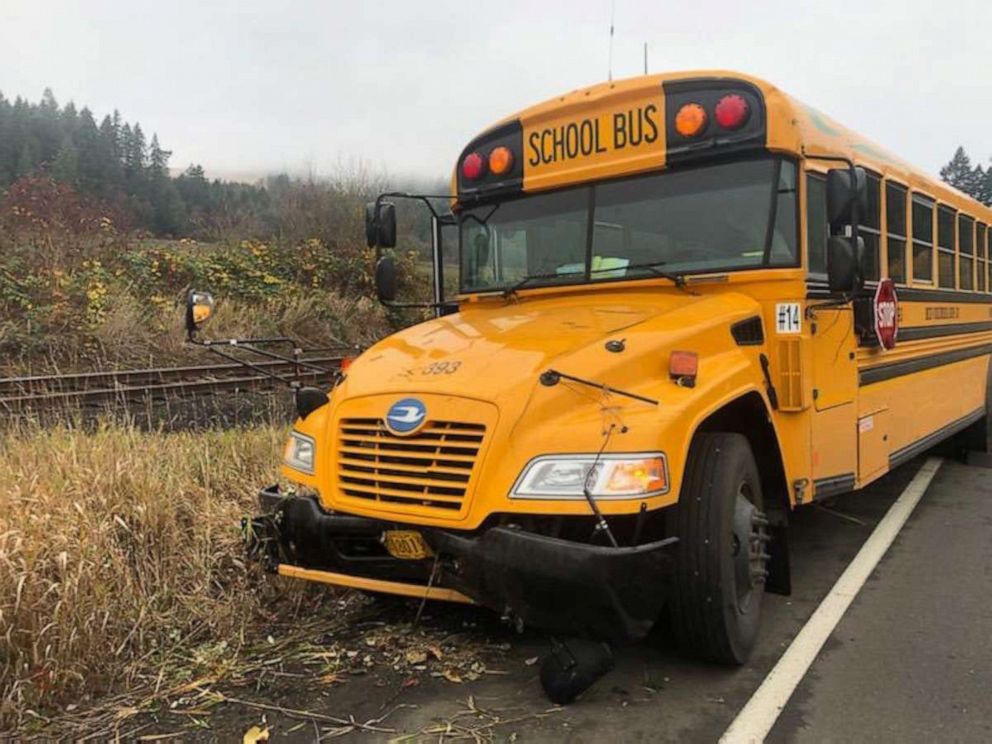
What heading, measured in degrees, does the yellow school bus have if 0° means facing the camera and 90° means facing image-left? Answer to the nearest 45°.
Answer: approximately 45°

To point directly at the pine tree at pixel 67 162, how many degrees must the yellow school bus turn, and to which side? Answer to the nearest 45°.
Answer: approximately 90° to its right

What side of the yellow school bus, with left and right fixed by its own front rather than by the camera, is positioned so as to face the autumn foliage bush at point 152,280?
right

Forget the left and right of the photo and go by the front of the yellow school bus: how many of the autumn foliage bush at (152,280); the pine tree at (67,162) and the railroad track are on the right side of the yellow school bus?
3
